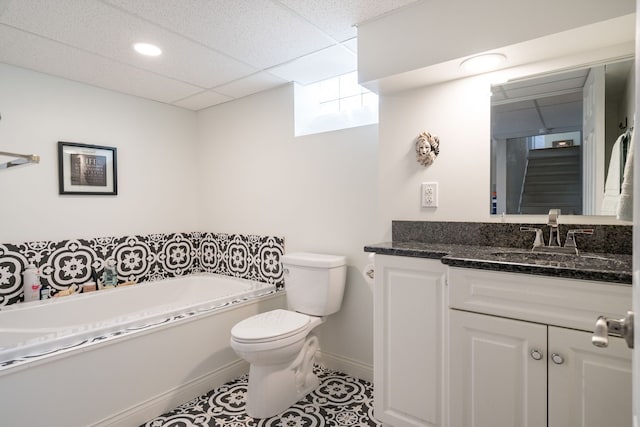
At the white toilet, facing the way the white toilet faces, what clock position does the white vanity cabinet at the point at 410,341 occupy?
The white vanity cabinet is roughly at 9 o'clock from the white toilet.

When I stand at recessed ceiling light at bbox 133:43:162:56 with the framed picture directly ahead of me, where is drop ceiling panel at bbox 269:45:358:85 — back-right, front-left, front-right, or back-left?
back-right

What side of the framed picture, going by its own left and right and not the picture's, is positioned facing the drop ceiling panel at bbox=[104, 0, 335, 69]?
front

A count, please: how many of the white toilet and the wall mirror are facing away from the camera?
0

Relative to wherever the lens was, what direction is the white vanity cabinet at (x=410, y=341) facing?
facing the viewer and to the left of the viewer

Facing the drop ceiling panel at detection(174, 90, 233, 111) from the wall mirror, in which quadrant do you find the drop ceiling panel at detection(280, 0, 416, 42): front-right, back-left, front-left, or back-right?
front-left

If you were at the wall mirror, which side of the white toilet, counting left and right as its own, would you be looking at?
left

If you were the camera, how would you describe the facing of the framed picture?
facing the viewer and to the right of the viewer

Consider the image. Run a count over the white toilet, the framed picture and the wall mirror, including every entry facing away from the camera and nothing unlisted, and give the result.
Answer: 0

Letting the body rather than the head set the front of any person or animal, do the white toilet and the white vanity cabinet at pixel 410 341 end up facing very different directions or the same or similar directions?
same or similar directions

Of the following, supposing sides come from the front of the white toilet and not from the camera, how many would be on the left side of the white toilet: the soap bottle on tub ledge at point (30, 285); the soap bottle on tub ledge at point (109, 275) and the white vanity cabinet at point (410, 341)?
1

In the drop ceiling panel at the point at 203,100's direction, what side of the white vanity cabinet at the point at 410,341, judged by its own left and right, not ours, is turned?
right
